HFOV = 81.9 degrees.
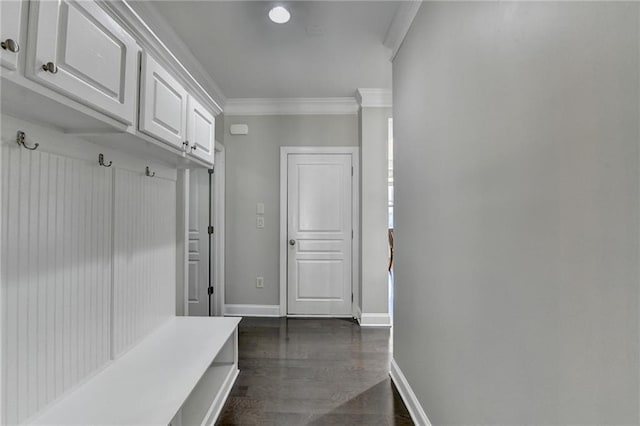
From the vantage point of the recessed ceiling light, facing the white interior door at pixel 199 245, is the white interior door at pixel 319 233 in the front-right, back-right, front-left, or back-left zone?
front-right

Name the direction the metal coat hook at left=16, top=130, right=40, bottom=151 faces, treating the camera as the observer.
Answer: facing the viewer and to the right of the viewer

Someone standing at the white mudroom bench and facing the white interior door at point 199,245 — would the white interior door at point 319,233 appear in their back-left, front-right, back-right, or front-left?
front-right

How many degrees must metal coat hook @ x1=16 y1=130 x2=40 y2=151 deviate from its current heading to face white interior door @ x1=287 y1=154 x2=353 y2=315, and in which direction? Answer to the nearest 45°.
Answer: approximately 90° to its left

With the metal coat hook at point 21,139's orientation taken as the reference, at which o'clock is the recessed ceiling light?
The recessed ceiling light is roughly at 10 o'clock from the metal coat hook.

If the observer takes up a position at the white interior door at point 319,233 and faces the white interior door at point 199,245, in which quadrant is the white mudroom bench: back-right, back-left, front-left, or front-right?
front-left

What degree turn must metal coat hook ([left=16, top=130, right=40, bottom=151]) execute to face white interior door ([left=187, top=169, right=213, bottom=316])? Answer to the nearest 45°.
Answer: approximately 90° to its left

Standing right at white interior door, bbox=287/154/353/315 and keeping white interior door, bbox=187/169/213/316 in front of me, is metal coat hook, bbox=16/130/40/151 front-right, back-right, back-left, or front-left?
front-left

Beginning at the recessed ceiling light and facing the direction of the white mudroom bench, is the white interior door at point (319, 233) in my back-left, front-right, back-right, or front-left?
back-right

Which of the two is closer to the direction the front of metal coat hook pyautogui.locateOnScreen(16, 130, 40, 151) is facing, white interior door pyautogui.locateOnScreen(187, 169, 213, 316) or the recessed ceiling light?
the recessed ceiling light
